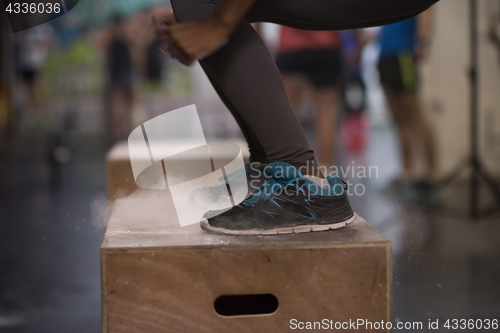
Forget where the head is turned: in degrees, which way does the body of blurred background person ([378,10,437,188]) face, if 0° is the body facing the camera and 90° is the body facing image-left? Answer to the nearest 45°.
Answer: approximately 45°

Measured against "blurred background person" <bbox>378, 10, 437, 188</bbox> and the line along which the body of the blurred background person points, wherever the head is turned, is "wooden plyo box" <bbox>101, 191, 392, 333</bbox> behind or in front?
in front

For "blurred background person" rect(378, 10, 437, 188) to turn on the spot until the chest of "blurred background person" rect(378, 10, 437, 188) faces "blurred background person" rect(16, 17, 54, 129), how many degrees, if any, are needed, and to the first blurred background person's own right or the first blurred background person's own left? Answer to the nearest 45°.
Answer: approximately 90° to the first blurred background person's own right

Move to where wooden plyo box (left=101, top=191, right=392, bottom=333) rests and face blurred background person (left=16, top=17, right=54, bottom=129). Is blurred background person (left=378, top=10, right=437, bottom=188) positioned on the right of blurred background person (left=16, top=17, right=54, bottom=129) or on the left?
right

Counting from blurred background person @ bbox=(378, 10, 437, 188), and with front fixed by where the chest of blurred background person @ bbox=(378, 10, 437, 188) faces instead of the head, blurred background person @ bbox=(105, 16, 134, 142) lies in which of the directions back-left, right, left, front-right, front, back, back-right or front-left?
right

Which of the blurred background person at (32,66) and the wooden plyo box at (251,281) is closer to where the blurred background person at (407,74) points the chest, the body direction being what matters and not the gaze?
the wooden plyo box
